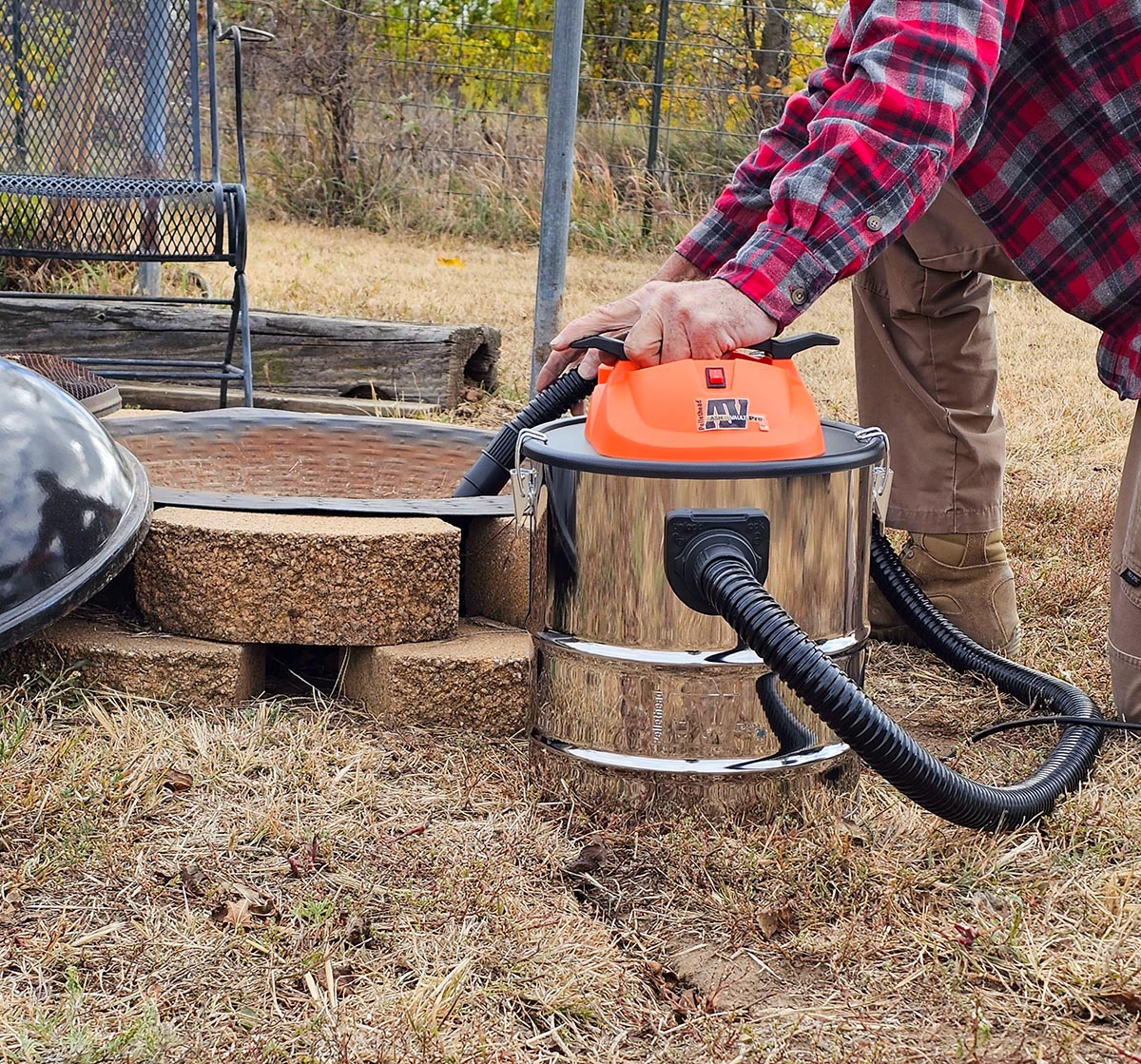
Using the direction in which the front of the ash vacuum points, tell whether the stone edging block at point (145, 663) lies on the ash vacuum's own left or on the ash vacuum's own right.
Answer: on the ash vacuum's own right

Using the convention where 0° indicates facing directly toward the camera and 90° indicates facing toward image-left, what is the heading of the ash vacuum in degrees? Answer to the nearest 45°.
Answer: approximately 0°

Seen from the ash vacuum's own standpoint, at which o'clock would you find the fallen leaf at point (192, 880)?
The fallen leaf is roughly at 2 o'clock from the ash vacuum.

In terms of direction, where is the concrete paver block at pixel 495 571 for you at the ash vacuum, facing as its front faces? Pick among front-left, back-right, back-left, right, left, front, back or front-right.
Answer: back-right

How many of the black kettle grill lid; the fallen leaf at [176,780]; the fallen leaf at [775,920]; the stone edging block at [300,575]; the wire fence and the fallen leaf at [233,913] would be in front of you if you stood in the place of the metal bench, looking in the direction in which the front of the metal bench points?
5

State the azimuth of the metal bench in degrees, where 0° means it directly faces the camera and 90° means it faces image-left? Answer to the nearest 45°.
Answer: approximately 0°

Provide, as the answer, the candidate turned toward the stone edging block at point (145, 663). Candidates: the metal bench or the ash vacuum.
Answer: the metal bench

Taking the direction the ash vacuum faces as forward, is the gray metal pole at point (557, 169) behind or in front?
behind

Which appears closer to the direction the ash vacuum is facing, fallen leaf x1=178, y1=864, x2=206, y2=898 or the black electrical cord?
the fallen leaf

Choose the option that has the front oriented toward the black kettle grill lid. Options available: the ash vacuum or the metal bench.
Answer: the metal bench

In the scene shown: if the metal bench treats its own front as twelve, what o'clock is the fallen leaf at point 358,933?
The fallen leaf is roughly at 12 o'clock from the metal bench.

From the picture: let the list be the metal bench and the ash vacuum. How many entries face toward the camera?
2

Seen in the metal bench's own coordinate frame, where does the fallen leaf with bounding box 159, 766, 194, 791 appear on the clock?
The fallen leaf is roughly at 12 o'clock from the metal bench.

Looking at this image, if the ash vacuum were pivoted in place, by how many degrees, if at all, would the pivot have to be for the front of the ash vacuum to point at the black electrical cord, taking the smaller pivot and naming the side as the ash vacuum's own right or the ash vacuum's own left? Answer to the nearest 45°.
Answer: approximately 135° to the ash vacuum's own left
